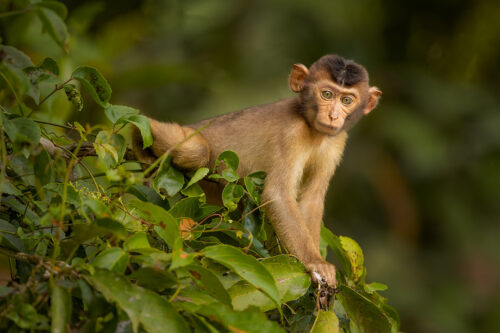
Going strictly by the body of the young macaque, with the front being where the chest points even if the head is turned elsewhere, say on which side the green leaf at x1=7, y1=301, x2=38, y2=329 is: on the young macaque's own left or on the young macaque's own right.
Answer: on the young macaque's own right

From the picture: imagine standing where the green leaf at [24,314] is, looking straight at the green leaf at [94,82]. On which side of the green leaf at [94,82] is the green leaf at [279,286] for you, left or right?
right

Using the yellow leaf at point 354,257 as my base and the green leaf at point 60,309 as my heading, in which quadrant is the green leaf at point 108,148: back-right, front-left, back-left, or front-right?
front-right

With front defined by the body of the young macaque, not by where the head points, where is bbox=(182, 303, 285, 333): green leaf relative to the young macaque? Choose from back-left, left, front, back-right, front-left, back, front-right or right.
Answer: front-right

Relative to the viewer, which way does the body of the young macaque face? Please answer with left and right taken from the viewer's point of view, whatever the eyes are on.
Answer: facing the viewer and to the right of the viewer

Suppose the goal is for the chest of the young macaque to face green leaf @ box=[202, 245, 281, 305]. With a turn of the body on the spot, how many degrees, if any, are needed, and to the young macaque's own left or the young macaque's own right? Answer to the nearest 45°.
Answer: approximately 45° to the young macaque's own right

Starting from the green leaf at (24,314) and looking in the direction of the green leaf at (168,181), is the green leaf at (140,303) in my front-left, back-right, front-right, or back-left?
front-right

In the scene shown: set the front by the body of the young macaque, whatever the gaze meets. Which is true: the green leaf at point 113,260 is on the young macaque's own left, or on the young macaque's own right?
on the young macaque's own right

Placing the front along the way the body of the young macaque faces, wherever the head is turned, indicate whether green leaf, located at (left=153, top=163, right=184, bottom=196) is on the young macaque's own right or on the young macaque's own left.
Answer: on the young macaque's own right
